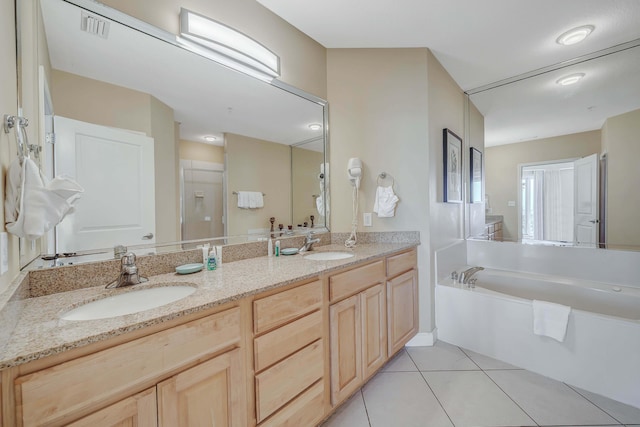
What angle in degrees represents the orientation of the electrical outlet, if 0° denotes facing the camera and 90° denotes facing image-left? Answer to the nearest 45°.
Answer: approximately 0°

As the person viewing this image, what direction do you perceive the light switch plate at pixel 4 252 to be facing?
facing to the right of the viewer

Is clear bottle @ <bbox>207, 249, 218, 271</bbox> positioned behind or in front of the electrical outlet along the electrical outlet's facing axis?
in front

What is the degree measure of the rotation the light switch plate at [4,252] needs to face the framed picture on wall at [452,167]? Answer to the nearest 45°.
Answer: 0° — it already faces it

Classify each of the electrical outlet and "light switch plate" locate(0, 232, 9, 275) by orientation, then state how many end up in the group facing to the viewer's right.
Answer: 1

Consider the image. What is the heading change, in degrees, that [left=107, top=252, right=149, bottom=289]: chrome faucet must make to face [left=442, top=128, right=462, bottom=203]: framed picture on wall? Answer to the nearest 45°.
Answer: approximately 90° to its left

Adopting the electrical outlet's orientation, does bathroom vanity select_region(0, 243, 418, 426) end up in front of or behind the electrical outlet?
in front

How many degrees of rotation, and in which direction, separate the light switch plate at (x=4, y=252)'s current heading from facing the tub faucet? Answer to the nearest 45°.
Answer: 0° — it already faces it

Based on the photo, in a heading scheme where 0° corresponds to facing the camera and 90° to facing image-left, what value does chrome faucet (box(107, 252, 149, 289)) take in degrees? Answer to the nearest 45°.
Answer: approximately 0°

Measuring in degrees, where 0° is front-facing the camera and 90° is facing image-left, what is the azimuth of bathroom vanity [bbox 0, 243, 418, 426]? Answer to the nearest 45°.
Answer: approximately 315°
